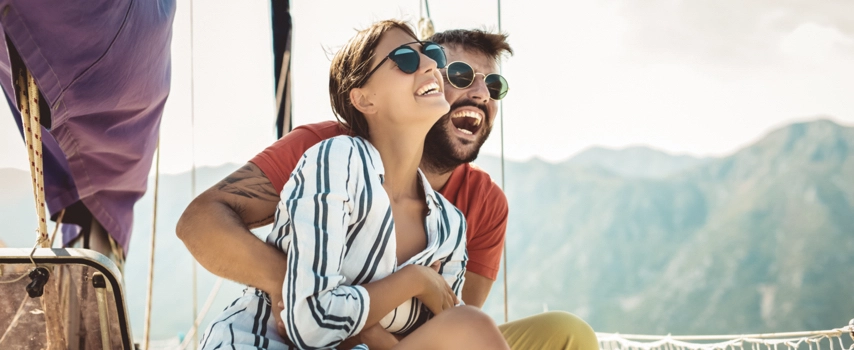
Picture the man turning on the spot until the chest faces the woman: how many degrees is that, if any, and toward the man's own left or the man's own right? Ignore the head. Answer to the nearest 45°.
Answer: approximately 45° to the man's own right

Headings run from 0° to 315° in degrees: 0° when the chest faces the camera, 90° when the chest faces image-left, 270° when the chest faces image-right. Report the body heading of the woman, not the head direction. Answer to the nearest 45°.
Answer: approximately 315°

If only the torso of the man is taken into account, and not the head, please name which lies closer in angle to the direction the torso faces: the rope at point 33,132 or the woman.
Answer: the woman

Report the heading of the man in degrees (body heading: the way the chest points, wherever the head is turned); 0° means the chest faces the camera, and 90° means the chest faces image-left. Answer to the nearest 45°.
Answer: approximately 315°

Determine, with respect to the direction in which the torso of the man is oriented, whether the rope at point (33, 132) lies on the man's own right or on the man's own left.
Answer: on the man's own right
